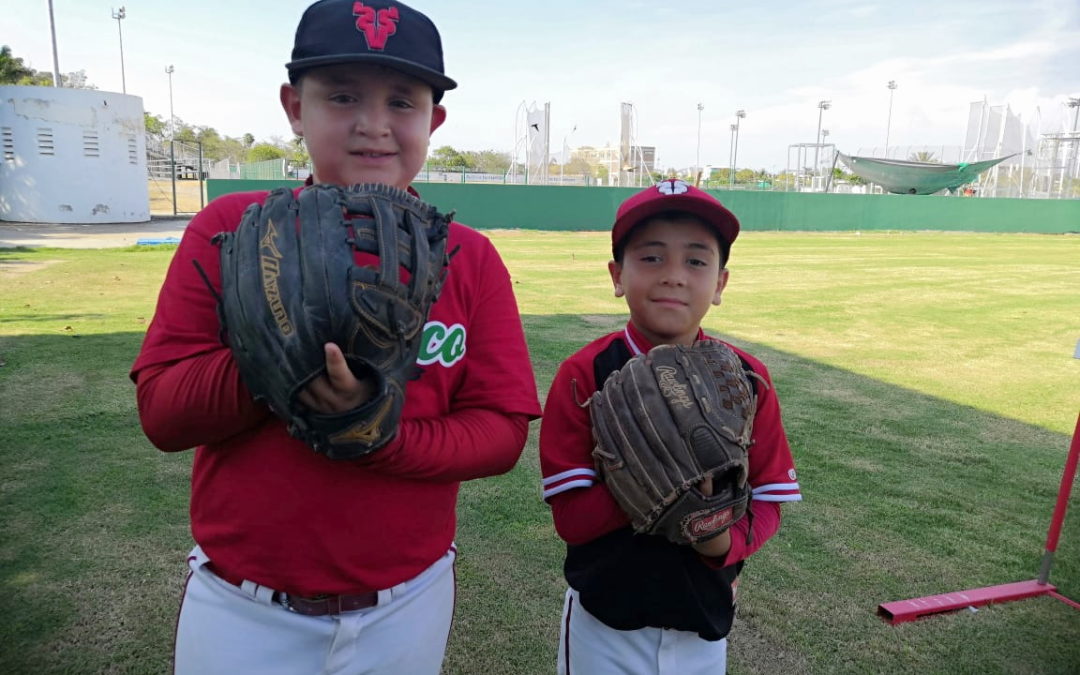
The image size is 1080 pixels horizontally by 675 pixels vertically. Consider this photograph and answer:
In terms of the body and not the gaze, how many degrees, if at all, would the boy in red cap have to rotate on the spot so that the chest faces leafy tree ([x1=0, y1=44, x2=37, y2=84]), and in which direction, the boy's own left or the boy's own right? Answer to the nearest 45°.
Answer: approximately 135° to the boy's own right

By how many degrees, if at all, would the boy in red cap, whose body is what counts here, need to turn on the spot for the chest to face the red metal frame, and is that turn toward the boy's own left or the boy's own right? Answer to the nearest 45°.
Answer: approximately 135° to the boy's own left

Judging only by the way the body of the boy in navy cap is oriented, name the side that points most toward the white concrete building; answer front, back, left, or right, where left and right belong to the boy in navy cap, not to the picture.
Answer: back

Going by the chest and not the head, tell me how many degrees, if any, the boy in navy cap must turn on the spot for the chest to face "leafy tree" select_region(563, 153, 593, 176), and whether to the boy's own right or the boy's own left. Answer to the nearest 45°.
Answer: approximately 180°

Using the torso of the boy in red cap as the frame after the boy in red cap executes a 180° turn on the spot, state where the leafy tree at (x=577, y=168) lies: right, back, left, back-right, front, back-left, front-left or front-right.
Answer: front

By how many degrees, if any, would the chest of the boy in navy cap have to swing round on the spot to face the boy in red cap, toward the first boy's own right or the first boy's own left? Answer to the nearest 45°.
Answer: approximately 90° to the first boy's own left

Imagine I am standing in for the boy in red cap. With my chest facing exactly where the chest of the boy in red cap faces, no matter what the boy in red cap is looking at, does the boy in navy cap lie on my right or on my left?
on my right

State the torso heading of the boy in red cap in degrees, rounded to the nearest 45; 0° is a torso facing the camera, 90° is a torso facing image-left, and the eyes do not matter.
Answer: approximately 0°

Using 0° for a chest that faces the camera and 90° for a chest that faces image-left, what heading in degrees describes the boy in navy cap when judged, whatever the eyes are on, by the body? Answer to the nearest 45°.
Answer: approximately 0°

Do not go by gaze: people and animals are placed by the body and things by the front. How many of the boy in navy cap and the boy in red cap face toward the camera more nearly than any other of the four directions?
2
